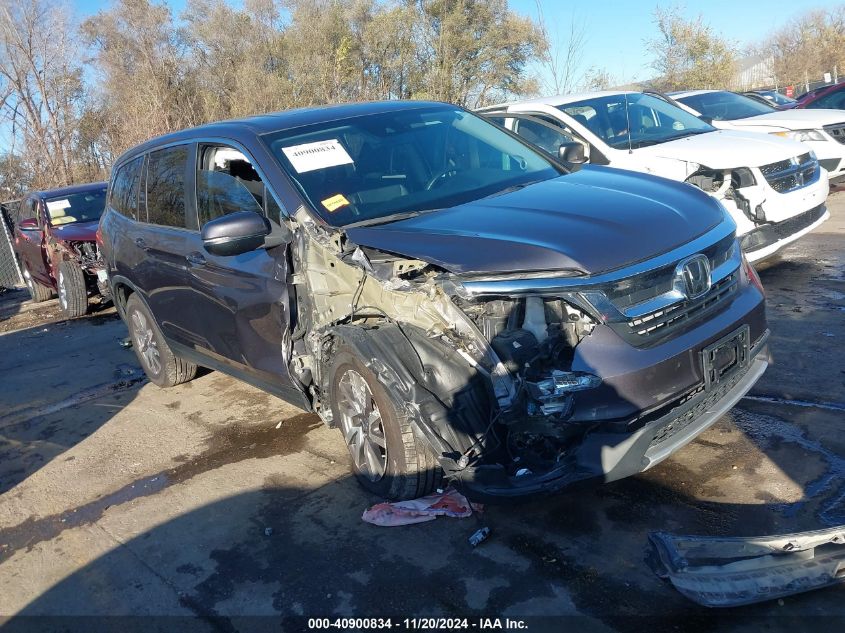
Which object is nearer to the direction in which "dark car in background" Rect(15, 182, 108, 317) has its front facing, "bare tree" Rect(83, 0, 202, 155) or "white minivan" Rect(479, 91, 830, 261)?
the white minivan

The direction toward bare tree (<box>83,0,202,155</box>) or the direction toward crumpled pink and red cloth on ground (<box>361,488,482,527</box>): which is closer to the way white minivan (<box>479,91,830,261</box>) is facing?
the crumpled pink and red cloth on ground

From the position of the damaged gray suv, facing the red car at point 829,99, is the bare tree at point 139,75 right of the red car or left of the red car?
left

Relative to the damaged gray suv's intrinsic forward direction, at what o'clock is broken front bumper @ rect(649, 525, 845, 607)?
The broken front bumper is roughly at 12 o'clock from the damaged gray suv.

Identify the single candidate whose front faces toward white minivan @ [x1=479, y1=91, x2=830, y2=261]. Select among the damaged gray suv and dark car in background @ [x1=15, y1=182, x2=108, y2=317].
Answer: the dark car in background

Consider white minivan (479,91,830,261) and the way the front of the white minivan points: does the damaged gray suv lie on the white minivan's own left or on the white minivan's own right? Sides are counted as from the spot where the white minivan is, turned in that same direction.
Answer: on the white minivan's own right

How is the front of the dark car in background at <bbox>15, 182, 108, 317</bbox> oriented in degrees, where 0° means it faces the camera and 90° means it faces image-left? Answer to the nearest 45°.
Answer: approximately 315°

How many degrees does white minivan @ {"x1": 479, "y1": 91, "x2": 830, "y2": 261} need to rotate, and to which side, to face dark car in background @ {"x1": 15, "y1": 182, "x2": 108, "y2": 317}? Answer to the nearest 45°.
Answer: approximately 135° to its right

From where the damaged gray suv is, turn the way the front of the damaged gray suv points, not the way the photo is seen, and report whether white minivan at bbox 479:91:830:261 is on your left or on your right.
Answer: on your left

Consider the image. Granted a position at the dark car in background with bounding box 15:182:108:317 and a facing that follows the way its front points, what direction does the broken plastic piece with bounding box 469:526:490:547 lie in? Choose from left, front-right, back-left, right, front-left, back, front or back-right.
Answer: front-right

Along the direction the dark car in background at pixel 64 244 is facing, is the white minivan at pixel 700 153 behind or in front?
in front
